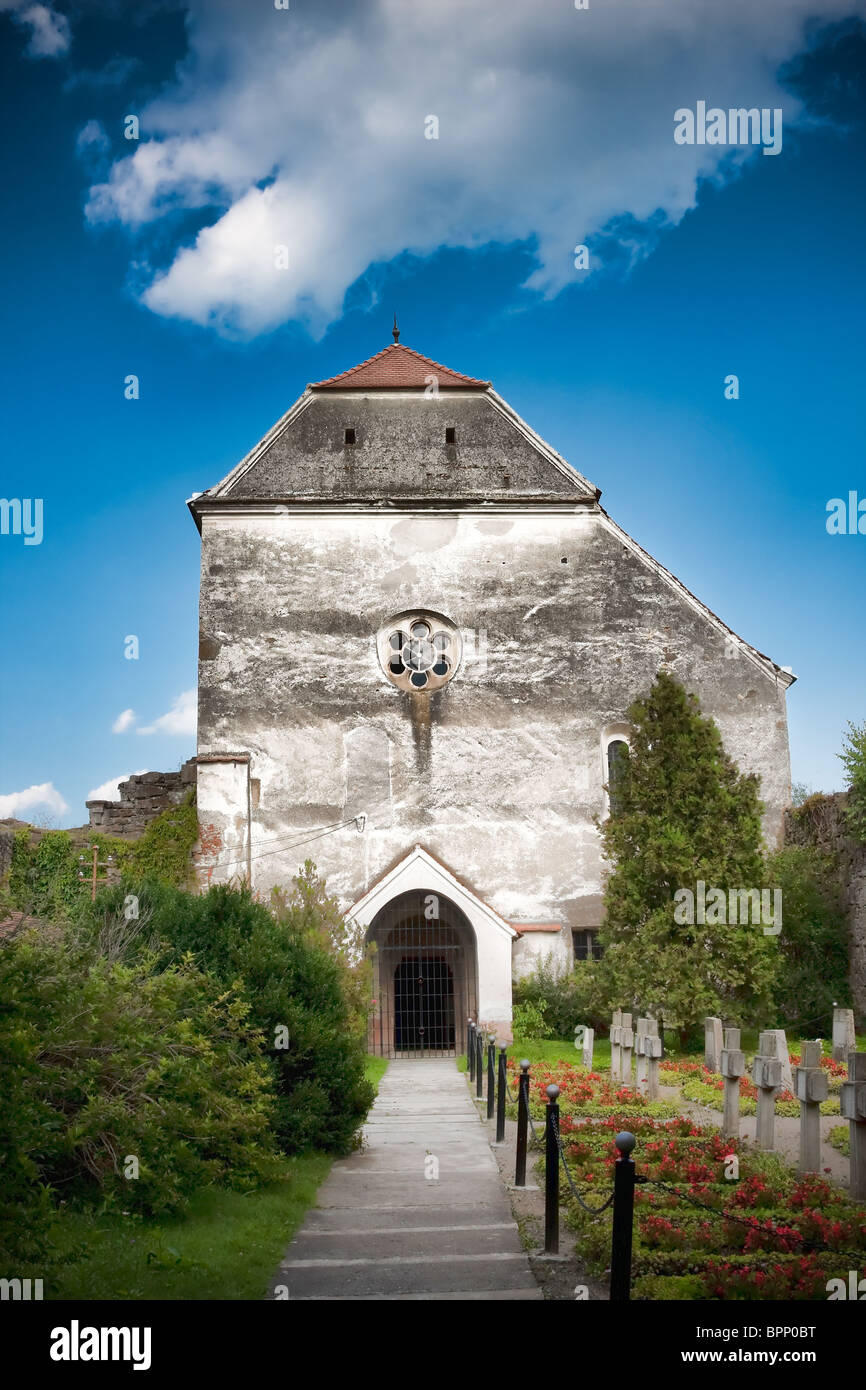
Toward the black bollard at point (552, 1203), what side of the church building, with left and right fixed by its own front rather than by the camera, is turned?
front

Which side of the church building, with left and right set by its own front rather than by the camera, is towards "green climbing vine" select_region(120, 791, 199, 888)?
right

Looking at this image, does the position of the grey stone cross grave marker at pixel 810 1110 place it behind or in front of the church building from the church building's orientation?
in front

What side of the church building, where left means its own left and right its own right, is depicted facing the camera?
front

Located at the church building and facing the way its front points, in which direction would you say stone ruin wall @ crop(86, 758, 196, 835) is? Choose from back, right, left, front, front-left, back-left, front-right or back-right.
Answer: right

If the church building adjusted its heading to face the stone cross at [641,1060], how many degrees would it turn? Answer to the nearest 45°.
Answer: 0° — it already faces it

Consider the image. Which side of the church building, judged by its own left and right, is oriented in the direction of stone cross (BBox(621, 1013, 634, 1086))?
front
